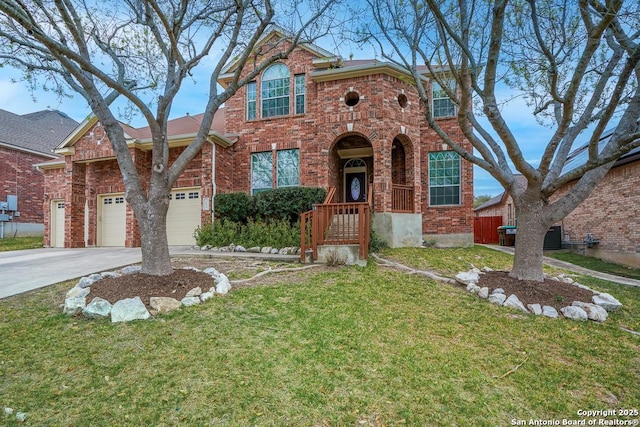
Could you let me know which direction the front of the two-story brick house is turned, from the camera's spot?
facing the viewer

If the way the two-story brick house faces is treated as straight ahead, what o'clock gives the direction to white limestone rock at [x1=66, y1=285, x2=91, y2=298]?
The white limestone rock is roughly at 1 o'clock from the two-story brick house.

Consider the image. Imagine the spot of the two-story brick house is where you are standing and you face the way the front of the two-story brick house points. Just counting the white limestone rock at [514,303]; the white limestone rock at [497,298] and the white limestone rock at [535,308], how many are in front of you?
3

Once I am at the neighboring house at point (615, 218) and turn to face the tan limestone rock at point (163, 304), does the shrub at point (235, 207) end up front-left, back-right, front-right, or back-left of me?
front-right

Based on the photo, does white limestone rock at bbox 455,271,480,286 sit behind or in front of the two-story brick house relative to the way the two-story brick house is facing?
in front

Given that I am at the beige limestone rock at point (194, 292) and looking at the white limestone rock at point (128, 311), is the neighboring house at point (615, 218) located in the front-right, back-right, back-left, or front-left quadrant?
back-left

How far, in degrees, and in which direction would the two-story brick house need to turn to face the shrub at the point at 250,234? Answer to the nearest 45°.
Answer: approximately 45° to its right

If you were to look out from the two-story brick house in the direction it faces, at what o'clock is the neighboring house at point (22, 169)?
The neighboring house is roughly at 4 o'clock from the two-story brick house.

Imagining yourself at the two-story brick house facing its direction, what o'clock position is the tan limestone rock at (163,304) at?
The tan limestone rock is roughly at 1 o'clock from the two-story brick house.

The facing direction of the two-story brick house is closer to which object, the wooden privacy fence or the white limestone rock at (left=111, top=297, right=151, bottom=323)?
the white limestone rock

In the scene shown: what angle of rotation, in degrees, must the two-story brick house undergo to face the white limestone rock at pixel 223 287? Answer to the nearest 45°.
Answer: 0° — it already faces it

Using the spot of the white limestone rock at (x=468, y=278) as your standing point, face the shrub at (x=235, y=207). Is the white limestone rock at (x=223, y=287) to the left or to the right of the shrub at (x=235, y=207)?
left

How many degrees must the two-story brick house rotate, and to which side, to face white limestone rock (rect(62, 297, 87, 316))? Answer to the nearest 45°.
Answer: approximately 45° to its right

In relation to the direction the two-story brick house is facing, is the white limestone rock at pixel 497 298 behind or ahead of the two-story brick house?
ahead

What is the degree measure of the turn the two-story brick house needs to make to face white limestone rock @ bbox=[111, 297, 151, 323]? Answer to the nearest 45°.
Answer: approximately 45° to its right

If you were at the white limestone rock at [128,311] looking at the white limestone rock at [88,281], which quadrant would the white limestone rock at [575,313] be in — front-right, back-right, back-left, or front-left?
back-right

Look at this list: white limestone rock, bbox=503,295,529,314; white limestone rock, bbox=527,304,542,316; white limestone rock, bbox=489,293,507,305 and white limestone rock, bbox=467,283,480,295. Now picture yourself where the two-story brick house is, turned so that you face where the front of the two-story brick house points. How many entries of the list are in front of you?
4

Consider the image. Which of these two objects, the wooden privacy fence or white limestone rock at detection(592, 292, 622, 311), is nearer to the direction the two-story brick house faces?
the white limestone rock
